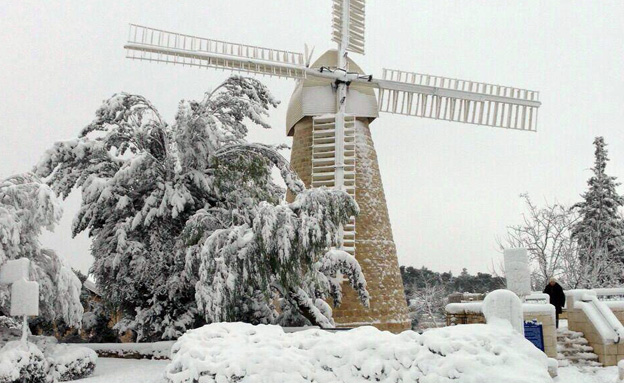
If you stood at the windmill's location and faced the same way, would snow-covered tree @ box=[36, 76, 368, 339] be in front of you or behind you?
in front

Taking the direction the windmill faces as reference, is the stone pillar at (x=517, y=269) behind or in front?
in front

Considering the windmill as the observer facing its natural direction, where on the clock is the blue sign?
The blue sign is roughly at 11 o'clock from the windmill.

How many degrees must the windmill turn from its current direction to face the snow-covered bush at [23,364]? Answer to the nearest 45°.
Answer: approximately 45° to its right

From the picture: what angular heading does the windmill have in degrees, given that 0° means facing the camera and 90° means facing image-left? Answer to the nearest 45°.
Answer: approximately 0°

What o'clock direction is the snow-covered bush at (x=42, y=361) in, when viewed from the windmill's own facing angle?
The snow-covered bush is roughly at 1 o'clock from the windmill.

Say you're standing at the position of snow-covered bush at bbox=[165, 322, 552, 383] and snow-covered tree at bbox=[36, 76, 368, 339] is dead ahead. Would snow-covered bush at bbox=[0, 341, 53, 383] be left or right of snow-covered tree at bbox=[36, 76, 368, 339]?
left

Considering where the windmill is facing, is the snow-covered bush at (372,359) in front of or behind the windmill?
in front
